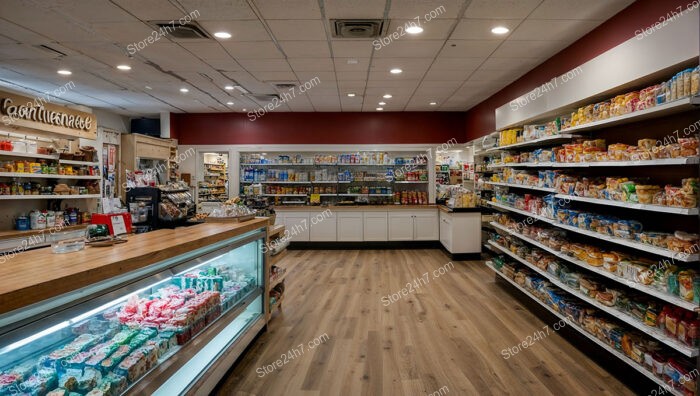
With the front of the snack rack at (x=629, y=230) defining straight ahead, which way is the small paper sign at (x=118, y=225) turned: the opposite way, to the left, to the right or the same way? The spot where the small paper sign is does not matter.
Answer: to the left

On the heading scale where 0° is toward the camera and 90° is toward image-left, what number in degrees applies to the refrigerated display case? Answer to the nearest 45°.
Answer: approximately 315°

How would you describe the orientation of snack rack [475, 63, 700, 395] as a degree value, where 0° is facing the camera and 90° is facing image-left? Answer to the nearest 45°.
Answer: approximately 45°

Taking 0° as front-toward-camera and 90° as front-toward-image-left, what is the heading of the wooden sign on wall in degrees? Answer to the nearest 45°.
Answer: approximately 315°

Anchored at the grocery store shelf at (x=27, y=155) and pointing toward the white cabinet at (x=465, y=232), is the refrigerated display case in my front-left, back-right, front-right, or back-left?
front-right

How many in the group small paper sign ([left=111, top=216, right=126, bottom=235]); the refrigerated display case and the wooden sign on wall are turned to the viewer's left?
0

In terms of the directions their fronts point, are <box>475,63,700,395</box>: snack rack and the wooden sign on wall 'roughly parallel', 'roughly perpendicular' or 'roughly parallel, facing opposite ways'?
roughly parallel, facing opposite ways

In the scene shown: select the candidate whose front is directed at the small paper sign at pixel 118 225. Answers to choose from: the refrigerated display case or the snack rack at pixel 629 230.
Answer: the snack rack

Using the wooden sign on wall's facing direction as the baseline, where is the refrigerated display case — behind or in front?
in front

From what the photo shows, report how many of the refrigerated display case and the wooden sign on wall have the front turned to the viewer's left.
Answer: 0

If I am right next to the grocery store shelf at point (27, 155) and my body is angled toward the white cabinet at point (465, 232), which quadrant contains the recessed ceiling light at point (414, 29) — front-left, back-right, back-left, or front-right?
front-right

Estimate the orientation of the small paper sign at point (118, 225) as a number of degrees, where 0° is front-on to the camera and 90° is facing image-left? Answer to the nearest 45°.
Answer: approximately 0°

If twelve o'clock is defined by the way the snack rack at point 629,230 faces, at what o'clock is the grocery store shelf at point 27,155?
The grocery store shelf is roughly at 1 o'clock from the snack rack.

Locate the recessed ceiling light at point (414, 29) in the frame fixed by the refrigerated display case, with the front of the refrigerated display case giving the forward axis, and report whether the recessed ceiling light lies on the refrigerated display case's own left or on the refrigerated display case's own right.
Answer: on the refrigerated display case's own left

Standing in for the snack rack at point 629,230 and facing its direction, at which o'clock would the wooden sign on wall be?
The wooden sign on wall is roughly at 1 o'clock from the snack rack.

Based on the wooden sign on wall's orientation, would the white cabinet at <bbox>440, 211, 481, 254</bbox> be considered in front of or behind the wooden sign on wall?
in front
